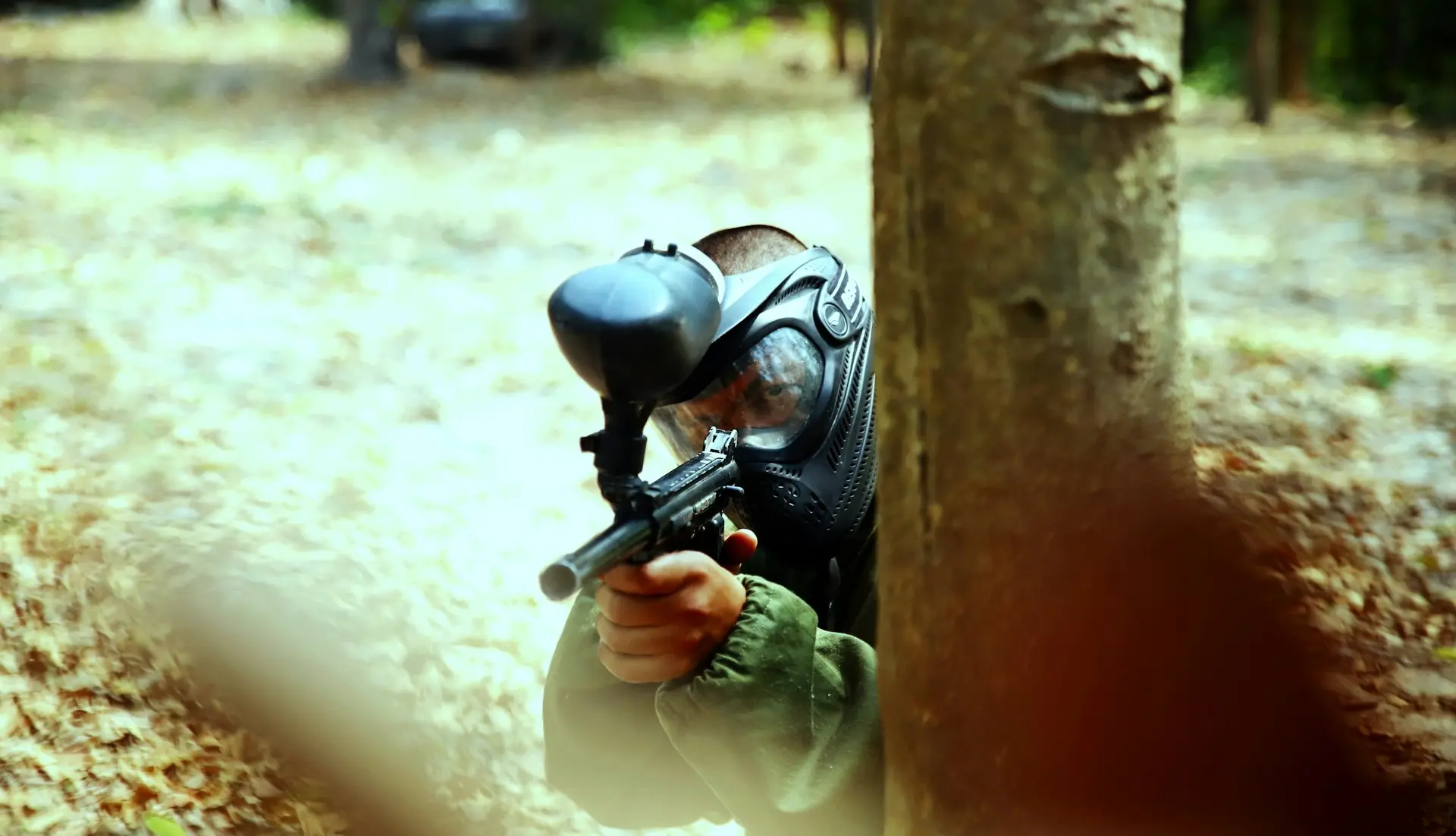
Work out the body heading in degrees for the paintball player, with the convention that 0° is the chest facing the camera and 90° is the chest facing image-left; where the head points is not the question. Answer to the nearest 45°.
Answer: approximately 45°

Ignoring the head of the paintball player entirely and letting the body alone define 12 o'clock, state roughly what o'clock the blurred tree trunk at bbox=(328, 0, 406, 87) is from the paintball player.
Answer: The blurred tree trunk is roughly at 4 o'clock from the paintball player.

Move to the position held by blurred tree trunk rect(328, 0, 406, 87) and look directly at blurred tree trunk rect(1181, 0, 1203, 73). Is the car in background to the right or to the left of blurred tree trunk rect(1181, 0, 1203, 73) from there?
left

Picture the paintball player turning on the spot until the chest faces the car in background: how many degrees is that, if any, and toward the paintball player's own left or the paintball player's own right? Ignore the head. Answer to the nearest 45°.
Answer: approximately 135° to the paintball player's own right
